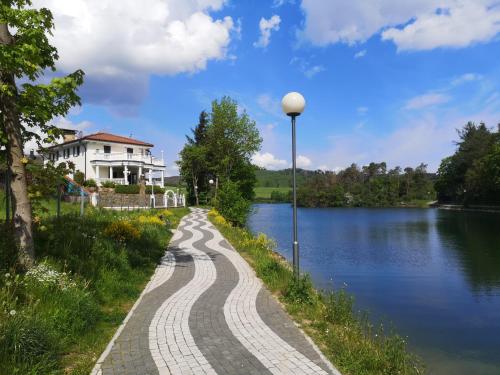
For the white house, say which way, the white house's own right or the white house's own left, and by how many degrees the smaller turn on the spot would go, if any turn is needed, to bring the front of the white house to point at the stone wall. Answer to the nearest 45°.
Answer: approximately 45° to the white house's own right

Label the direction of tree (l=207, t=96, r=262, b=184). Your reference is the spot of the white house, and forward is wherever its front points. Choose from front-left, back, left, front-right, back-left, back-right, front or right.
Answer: front-left

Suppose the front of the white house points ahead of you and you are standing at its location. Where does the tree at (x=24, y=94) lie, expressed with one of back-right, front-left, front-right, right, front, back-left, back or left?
front-right

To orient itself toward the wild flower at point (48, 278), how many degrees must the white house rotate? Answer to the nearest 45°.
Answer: approximately 45° to its right

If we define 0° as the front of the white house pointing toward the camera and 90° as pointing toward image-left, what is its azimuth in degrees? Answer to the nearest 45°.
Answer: approximately 315°

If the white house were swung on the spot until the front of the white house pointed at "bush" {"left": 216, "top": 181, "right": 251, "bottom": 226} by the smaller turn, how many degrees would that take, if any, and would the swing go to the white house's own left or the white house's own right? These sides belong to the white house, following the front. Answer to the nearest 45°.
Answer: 0° — it already faces it
